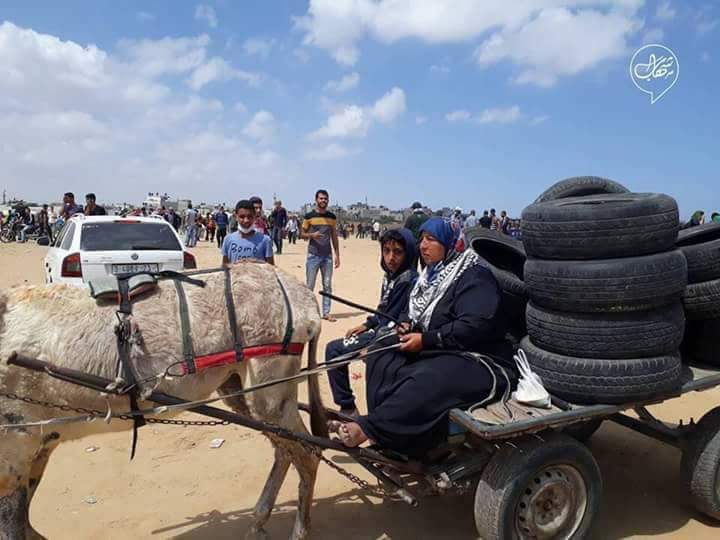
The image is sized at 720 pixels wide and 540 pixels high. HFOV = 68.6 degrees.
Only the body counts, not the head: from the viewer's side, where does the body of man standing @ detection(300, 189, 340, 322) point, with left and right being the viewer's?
facing the viewer

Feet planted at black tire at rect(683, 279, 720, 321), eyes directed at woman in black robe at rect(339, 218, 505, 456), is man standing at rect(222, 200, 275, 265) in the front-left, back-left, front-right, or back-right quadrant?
front-right

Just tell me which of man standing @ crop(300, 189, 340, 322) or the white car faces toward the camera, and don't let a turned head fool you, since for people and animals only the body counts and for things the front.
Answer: the man standing

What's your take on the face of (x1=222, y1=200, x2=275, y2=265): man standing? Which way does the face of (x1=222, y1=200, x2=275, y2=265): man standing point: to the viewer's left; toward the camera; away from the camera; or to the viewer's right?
toward the camera

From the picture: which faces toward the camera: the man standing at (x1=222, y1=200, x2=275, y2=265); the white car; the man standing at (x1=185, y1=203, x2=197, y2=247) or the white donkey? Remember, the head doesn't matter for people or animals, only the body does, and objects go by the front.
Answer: the man standing at (x1=222, y1=200, x2=275, y2=265)

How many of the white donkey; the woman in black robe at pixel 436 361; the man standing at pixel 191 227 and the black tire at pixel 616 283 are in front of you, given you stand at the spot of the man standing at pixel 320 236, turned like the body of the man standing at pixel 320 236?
3

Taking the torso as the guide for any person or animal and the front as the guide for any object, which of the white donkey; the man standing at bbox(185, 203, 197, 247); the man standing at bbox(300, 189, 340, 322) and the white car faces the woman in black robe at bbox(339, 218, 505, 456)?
the man standing at bbox(300, 189, 340, 322)

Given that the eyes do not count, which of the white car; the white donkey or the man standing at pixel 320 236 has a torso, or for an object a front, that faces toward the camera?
the man standing

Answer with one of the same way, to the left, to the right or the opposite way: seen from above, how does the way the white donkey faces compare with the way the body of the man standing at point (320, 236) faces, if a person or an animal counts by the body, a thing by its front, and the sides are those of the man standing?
to the right

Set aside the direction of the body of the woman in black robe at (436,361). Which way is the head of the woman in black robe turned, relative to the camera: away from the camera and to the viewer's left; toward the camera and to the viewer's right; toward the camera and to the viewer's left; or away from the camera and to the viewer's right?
toward the camera and to the viewer's left

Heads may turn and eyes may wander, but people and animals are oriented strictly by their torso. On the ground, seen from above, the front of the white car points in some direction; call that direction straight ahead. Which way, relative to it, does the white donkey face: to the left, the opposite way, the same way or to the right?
to the left

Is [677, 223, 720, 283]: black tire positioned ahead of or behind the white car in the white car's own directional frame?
behind

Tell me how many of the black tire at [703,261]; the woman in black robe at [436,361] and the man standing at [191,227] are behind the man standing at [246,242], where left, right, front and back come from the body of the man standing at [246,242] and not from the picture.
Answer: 1

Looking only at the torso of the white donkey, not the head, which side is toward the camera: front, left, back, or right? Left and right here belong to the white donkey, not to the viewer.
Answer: left

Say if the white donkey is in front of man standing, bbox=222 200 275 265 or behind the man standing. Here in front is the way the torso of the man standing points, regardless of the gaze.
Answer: in front
